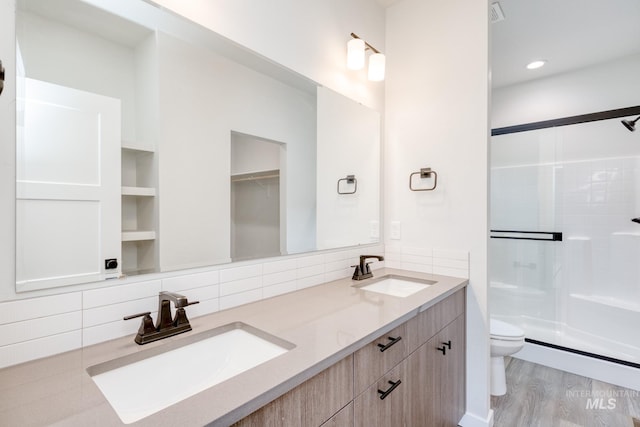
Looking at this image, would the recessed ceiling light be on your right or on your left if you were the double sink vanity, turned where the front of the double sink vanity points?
on your left

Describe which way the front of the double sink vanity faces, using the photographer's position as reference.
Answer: facing the viewer and to the right of the viewer

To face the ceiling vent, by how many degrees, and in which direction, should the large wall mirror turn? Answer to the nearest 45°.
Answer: approximately 45° to its left

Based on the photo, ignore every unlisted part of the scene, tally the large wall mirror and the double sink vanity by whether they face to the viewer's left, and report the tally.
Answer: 0

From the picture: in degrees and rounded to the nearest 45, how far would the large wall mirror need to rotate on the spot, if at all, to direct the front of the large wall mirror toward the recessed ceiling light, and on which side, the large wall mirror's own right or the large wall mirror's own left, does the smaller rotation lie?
approximately 45° to the large wall mirror's own left

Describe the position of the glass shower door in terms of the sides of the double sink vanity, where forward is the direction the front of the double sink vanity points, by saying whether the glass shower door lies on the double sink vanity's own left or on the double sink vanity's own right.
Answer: on the double sink vanity's own left
